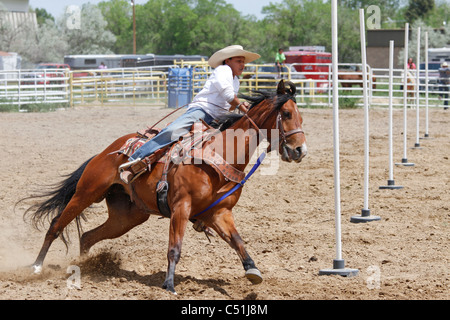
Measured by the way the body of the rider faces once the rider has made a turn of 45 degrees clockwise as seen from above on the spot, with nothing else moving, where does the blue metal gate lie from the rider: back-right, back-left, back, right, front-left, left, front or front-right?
back-left

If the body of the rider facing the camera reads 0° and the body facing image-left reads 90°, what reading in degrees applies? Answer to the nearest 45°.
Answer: approximately 270°

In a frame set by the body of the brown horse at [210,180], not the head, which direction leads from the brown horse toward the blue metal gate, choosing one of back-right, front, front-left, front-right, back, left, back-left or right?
back-left

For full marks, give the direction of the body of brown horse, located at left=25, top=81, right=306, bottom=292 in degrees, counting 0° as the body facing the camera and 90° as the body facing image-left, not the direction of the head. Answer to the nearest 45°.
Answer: approximately 315°
